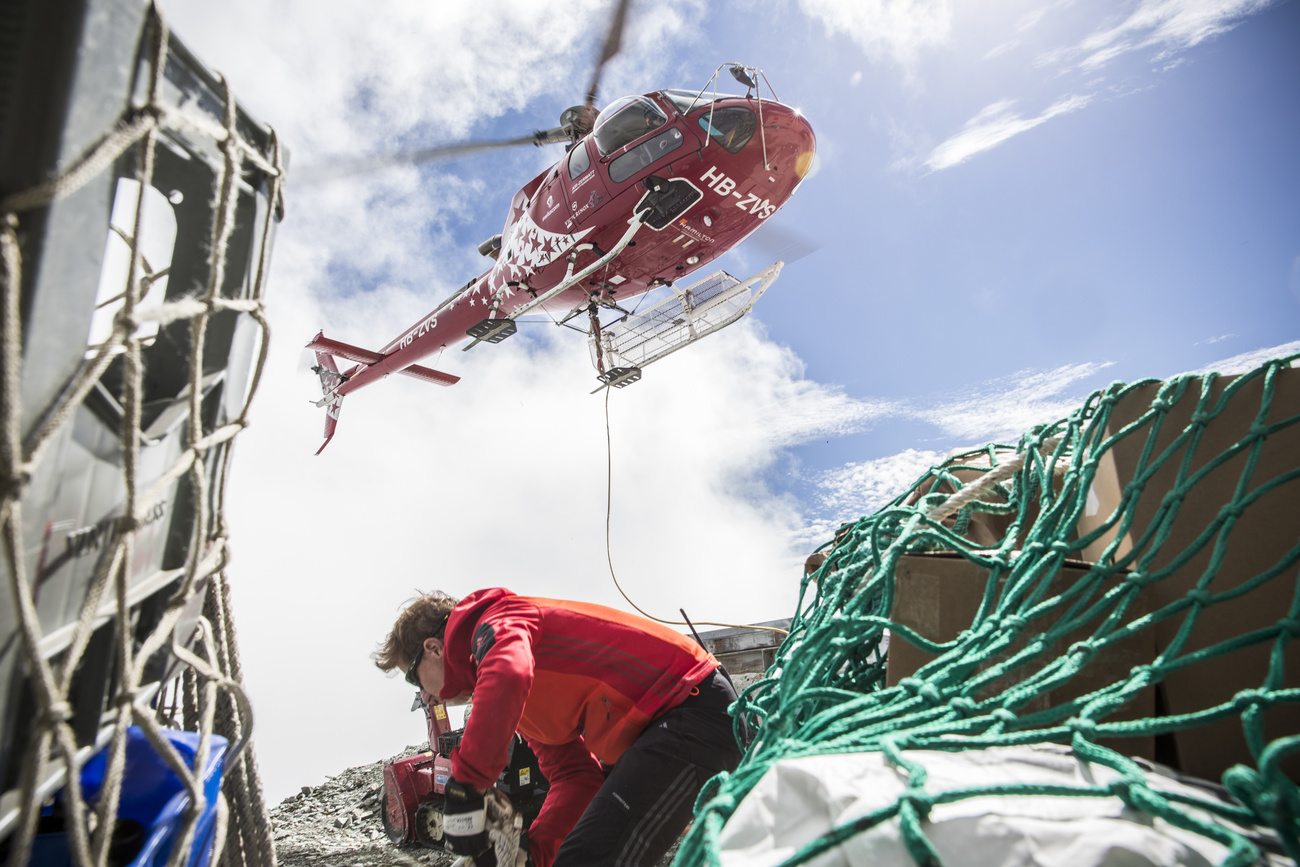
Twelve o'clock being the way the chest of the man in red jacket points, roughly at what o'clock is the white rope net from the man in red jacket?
The white rope net is roughly at 10 o'clock from the man in red jacket.

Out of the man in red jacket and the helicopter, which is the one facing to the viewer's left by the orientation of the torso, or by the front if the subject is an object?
the man in red jacket

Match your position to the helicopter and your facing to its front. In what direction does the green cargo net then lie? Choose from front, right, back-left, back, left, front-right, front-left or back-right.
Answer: front-right

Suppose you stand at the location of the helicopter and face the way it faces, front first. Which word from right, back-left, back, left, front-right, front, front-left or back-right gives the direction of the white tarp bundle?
front-right

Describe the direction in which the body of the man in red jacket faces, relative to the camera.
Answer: to the viewer's left

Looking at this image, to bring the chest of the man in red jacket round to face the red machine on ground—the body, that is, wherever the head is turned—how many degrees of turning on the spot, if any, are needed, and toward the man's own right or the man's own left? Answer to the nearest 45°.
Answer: approximately 45° to the man's own right

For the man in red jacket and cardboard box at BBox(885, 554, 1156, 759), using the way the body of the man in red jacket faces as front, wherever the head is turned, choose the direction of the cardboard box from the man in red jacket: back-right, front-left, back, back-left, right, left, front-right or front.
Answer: back-left

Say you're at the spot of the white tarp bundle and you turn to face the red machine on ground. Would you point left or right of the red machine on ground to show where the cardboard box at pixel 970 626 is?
right

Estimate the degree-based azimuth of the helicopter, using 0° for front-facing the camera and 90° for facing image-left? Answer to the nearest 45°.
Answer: approximately 315°

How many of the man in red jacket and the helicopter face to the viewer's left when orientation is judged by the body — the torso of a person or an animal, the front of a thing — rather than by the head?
1
